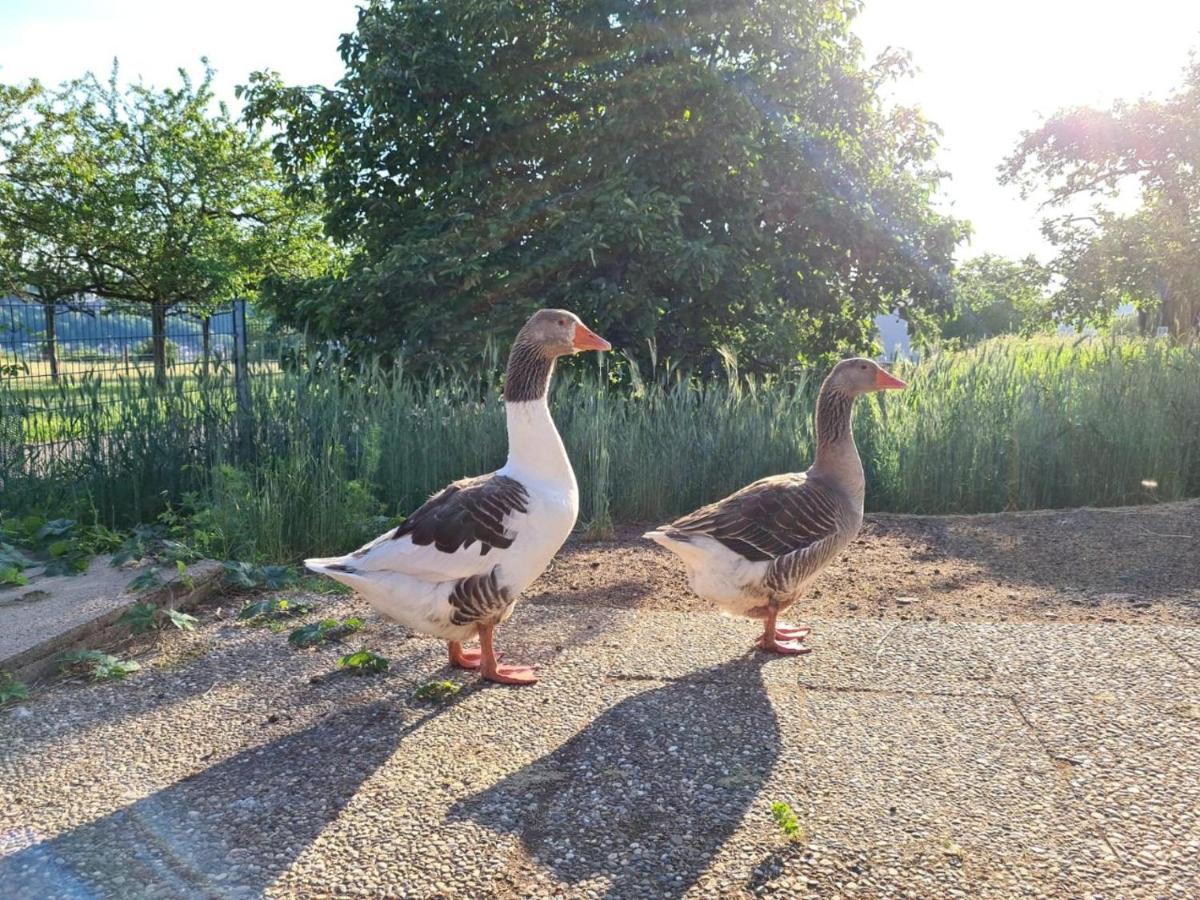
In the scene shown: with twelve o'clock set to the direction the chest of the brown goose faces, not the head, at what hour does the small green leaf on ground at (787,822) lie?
The small green leaf on ground is roughly at 3 o'clock from the brown goose.

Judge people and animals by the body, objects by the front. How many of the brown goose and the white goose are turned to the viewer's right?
2

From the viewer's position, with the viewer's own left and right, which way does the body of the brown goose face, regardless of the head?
facing to the right of the viewer

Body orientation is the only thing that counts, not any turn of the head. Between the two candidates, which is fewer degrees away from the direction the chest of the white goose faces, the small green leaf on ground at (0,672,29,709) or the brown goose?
the brown goose

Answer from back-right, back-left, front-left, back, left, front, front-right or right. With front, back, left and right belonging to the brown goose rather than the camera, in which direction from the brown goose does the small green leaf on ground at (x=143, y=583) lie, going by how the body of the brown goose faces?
back

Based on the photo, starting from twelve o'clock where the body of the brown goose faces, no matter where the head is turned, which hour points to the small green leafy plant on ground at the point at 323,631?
The small green leafy plant on ground is roughly at 6 o'clock from the brown goose.

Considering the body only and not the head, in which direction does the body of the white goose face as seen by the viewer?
to the viewer's right

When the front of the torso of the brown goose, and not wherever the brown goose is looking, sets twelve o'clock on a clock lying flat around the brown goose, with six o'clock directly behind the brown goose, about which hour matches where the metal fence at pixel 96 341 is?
The metal fence is roughly at 7 o'clock from the brown goose.

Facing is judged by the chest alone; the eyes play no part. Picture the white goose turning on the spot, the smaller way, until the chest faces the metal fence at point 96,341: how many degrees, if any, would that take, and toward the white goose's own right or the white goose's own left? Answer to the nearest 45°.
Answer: approximately 135° to the white goose's own left

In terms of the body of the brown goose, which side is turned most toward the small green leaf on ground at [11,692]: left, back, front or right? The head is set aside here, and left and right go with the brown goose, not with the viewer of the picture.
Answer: back

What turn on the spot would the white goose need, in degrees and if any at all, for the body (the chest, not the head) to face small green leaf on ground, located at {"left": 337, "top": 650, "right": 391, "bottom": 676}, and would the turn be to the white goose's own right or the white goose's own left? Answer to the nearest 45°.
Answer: approximately 135° to the white goose's own left
